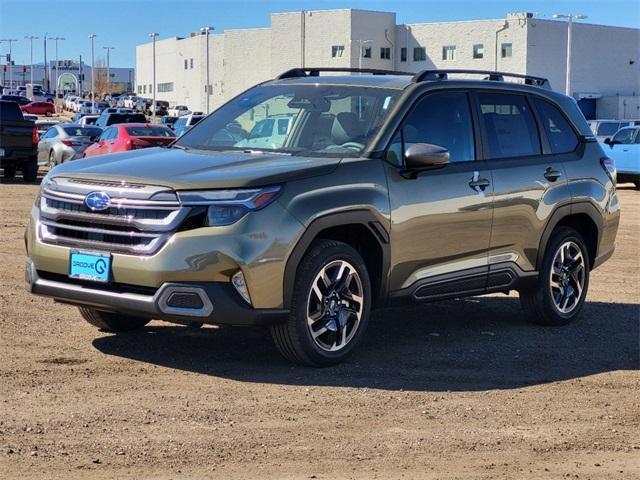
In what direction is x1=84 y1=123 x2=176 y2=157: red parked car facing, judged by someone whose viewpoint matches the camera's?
facing away from the viewer and to the left of the viewer

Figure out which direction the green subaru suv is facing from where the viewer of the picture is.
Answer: facing the viewer and to the left of the viewer

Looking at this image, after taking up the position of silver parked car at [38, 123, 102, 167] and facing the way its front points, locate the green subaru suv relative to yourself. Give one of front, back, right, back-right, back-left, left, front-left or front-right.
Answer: back-left

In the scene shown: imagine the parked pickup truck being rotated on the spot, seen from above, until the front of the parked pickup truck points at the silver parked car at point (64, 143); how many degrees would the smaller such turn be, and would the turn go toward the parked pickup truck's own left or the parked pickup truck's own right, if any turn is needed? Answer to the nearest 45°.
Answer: approximately 45° to the parked pickup truck's own right

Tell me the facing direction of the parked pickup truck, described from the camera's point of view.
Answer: facing away from the viewer and to the left of the viewer

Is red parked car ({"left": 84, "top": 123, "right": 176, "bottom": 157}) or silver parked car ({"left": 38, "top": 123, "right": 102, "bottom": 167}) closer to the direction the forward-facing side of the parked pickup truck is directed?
the silver parked car

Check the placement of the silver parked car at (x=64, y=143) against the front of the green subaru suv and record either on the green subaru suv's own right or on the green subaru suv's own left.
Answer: on the green subaru suv's own right
